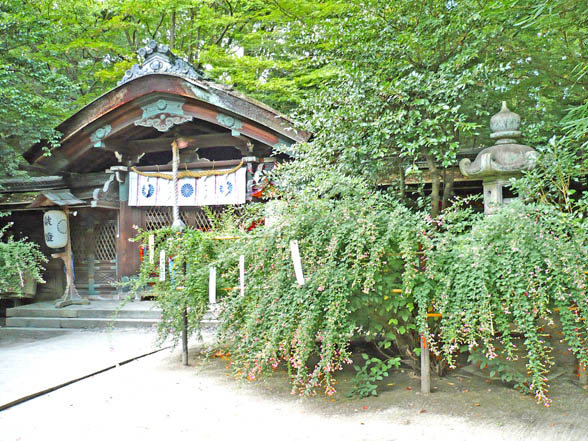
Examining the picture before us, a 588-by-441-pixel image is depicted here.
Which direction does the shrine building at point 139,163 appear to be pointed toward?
toward the camera

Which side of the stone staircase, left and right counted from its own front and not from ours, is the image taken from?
front

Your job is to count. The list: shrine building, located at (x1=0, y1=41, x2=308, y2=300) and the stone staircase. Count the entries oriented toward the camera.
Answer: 2

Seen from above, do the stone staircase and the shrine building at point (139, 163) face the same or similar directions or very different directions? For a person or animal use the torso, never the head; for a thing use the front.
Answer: same or similar directions

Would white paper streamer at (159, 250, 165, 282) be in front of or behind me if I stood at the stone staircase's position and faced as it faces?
in front

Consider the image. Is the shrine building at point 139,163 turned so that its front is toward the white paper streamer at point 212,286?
yes

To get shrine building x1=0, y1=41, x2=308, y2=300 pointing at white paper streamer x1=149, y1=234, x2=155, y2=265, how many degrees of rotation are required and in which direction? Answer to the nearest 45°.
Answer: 0° — it already faces it

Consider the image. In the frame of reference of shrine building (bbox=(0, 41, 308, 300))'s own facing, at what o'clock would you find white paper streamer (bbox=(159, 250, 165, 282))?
The white paper streamer is roughly at 12 o'clock from the shrine building.
